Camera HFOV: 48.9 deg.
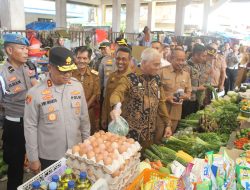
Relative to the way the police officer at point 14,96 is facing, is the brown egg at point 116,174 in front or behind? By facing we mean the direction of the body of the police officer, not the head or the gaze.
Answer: in front

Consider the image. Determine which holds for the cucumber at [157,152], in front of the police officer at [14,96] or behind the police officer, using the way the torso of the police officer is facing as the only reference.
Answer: in front

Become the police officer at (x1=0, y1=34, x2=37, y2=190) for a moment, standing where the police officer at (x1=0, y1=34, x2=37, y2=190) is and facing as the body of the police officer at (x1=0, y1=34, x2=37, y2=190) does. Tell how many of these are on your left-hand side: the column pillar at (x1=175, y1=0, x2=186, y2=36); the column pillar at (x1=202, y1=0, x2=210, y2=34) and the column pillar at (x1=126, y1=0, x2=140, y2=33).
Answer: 3

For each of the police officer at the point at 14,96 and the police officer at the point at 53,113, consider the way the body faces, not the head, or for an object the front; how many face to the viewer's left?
0

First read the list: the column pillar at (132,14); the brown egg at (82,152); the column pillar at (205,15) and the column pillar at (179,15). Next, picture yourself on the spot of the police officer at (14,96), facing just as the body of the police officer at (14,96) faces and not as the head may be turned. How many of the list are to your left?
3

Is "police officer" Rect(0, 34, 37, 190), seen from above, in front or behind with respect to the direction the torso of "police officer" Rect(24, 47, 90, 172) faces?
behind

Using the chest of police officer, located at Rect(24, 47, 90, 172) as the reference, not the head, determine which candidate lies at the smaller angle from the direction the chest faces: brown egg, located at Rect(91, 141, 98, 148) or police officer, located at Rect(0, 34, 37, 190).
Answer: the brown egg

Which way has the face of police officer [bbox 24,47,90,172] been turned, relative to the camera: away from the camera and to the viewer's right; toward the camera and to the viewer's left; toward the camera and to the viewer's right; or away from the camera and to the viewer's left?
toward the camera and to the viewer's right

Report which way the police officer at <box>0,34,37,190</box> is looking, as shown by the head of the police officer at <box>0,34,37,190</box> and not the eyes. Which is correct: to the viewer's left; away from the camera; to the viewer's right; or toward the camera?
to the viewer's right

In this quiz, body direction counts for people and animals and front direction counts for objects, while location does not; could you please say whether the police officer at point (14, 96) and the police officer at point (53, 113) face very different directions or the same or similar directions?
same or similar directions

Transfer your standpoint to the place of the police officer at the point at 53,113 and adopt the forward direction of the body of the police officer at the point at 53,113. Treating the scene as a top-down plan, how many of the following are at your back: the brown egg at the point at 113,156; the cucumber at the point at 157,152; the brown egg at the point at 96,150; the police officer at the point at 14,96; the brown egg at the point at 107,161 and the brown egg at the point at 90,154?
1

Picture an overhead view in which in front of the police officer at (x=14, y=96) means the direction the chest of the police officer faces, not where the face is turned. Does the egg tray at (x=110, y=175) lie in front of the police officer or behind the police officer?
in front

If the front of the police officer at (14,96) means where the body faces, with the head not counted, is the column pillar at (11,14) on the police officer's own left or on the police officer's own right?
on the police officer's own left

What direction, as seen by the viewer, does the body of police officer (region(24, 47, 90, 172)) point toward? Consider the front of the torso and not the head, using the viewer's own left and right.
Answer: facing the viewer and to the right of the viewer
